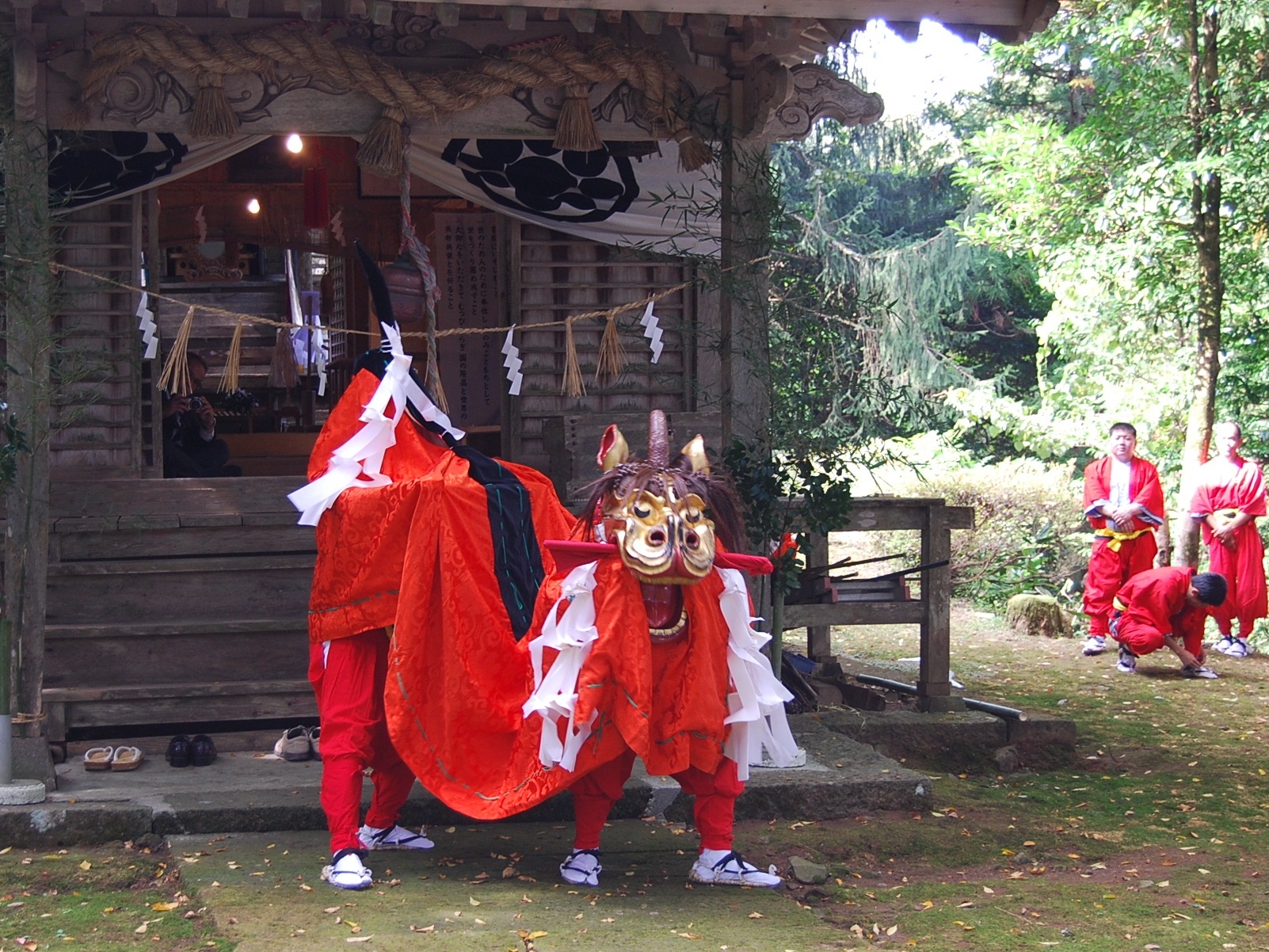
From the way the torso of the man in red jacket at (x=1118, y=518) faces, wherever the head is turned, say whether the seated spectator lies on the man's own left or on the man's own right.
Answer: on the man's own right

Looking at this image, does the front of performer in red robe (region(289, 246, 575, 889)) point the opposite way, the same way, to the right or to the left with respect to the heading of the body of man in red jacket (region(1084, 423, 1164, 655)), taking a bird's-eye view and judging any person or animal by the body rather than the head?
to the left

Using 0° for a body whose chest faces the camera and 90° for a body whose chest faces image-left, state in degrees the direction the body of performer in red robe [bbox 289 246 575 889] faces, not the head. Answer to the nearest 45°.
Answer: approximately 315°

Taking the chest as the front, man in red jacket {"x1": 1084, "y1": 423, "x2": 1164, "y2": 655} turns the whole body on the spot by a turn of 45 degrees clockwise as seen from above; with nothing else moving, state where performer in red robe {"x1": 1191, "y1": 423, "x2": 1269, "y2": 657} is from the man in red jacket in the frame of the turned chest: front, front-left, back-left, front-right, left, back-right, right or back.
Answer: back

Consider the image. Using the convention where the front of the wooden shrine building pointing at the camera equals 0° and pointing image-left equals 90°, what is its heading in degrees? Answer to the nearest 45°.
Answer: approximately 0°

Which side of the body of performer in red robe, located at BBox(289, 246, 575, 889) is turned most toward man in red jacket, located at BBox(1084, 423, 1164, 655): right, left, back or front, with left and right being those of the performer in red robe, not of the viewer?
left

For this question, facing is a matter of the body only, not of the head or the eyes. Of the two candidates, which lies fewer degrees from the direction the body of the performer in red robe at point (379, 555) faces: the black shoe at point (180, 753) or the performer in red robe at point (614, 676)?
the performer in red robe
